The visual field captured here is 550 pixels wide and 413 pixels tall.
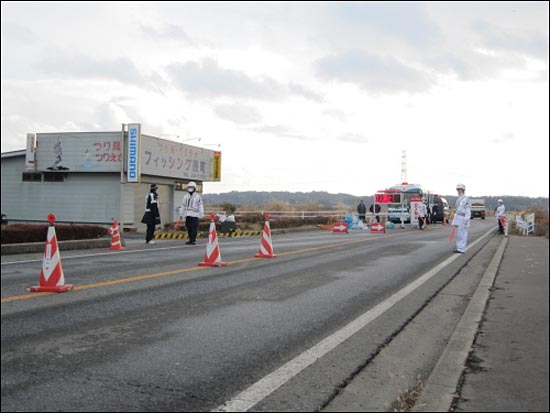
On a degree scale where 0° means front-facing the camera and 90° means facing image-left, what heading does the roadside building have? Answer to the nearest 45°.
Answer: approximately 315°

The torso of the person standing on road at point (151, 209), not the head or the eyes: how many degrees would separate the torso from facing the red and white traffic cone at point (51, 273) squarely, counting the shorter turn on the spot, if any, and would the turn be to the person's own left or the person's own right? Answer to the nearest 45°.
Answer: approximately 90° to the person's own right

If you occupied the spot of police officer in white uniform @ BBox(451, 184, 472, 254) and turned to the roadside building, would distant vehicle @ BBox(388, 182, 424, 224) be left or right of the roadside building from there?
right
